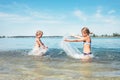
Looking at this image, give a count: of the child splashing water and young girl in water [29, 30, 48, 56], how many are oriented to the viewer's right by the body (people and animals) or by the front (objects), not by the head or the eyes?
1

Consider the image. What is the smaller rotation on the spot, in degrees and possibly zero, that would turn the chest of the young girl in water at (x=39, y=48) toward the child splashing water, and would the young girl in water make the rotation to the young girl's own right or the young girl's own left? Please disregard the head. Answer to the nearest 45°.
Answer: approximately 45° to the young girl's own right

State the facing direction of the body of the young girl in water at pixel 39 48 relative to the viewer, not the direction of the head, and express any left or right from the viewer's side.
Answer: facing to the right of the viewer

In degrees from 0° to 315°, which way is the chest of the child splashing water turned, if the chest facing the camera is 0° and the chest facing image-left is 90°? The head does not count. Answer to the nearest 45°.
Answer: approximately 90°

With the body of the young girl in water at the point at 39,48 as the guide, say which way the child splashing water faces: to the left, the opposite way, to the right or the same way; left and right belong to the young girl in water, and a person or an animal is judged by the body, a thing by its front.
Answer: the opposite way
